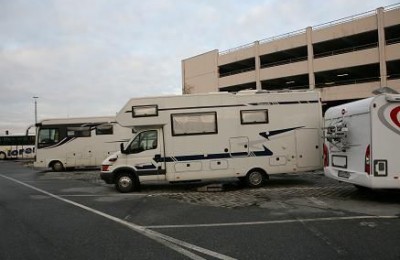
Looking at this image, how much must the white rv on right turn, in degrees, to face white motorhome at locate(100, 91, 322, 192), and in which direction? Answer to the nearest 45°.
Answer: approximately 90° to its left

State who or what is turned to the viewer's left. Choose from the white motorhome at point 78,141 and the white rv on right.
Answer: the white motorhome

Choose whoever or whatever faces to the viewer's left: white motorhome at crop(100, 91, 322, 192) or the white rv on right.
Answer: the white motorhome

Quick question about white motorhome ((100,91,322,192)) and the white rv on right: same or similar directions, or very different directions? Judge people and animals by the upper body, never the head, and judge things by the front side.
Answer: very different directions

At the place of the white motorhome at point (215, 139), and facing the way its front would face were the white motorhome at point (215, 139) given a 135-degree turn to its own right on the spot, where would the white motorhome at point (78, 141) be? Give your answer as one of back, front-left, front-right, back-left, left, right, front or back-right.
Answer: left

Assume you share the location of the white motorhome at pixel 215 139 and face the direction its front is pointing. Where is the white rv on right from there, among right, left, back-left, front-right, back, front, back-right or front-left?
back-left

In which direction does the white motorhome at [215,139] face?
to the viewer's left

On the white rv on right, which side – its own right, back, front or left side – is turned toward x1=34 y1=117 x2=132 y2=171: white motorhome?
left

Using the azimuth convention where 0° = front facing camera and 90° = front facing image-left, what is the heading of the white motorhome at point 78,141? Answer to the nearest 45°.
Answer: approximately 90°

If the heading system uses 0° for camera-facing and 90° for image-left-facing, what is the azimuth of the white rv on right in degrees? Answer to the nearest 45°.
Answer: approximately 225°
